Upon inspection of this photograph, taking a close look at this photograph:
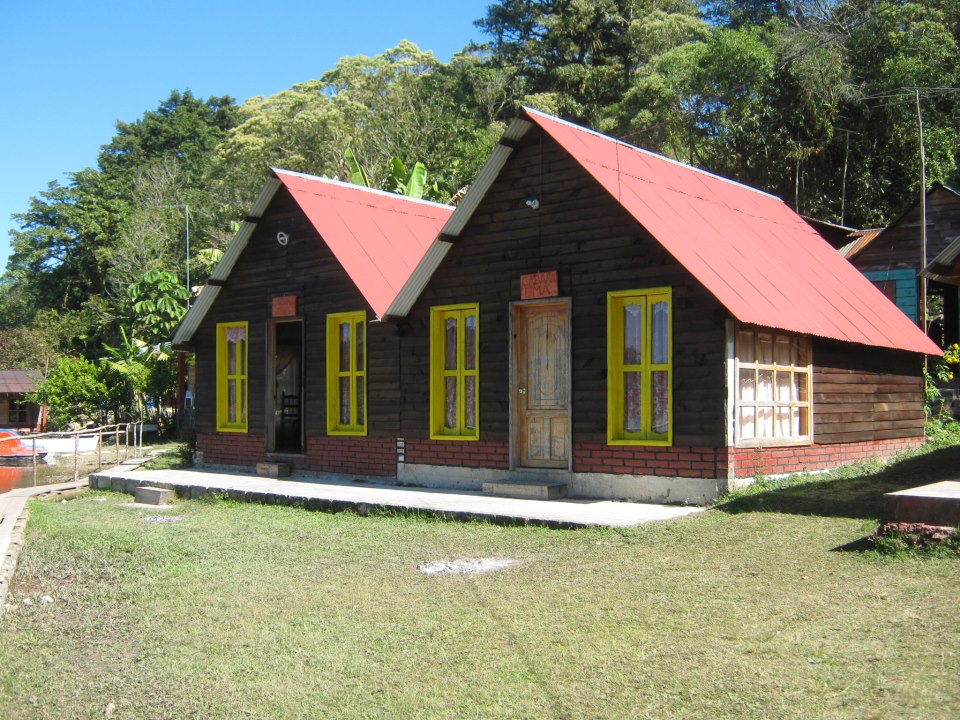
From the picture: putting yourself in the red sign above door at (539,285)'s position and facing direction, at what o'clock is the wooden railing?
The wooden railing is roughly at 3 o'clock from the red sign above door.

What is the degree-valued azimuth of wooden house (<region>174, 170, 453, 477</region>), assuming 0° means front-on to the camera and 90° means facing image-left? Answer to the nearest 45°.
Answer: approximately 45°

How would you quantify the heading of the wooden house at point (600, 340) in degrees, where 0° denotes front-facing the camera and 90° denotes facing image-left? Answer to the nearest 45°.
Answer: approximately 45°

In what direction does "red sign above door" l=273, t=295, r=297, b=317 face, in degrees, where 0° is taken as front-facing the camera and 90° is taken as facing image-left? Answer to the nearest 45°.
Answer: approximately 45°

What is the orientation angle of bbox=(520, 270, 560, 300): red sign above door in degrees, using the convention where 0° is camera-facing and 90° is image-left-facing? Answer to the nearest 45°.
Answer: approximately 45°
